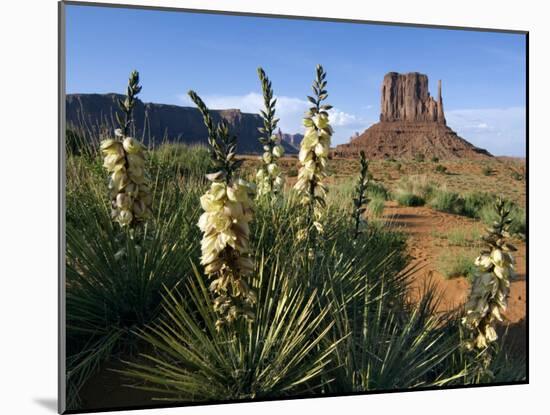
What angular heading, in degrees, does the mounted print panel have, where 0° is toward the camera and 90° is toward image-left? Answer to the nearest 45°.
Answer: approximately 315°
